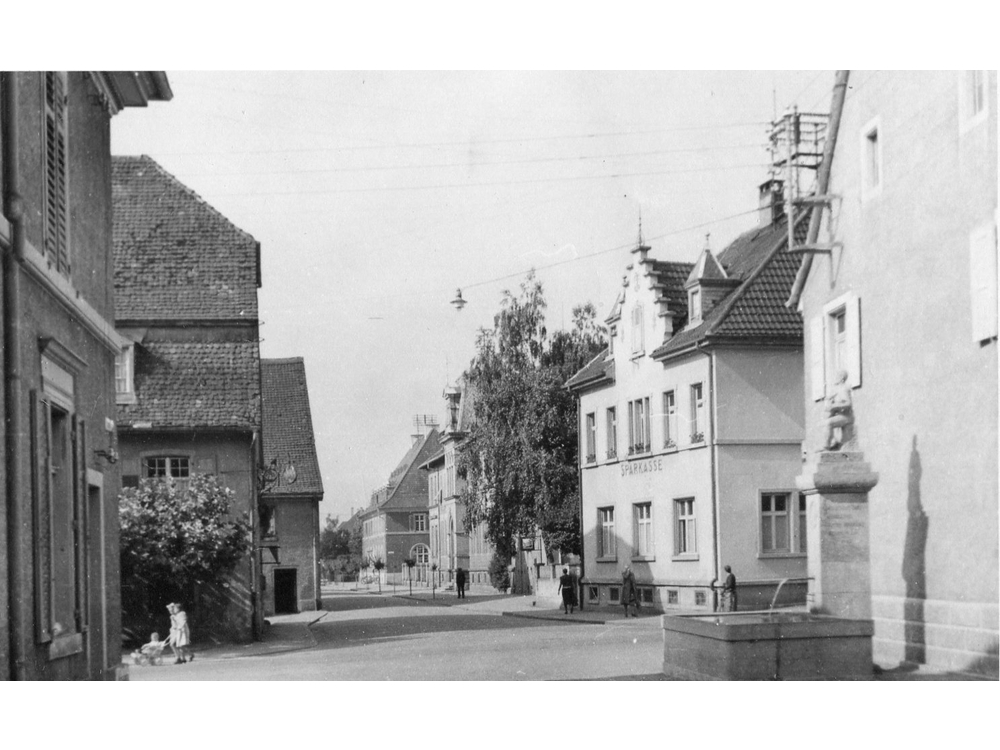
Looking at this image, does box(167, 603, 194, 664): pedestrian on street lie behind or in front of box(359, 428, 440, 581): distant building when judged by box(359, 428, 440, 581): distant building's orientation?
in front

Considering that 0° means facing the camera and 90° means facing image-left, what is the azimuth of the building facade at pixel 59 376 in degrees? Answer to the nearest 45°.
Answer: approximately 270°

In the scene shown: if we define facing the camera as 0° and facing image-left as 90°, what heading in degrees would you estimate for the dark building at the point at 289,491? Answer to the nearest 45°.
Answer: approximately 0°

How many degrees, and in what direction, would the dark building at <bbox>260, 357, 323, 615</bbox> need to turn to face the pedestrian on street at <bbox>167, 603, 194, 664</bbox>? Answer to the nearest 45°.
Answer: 0° — it already faces them

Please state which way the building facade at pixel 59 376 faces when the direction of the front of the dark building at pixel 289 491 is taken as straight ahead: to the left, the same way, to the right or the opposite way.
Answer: to the left

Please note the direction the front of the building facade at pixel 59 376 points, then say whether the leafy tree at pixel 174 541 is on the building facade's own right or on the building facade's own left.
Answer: on the building facade's own left

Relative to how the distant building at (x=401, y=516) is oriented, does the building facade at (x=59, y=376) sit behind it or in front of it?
in front
